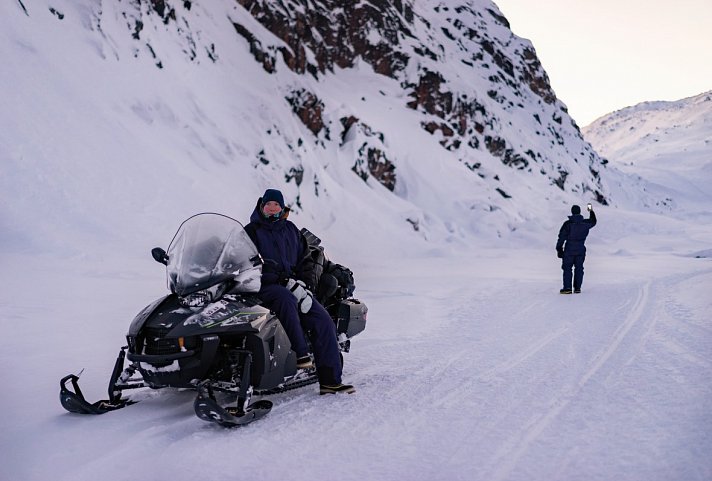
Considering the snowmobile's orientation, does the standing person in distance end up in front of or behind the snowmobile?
behind

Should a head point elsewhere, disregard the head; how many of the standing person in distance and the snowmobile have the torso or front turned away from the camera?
1

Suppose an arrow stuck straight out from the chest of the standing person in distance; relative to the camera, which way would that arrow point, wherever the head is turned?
away from the camera

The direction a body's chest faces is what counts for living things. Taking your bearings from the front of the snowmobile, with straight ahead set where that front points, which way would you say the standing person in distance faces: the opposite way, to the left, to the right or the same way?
the opposite way

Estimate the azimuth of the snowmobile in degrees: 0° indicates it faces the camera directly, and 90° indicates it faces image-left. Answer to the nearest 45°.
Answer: approximately 45°

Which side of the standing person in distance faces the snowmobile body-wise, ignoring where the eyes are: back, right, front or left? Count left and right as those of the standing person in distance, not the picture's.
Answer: back
